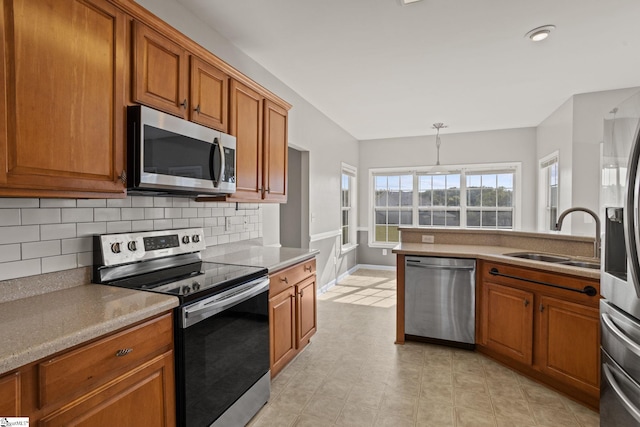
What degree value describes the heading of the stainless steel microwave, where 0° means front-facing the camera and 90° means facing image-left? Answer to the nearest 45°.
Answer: approximately 315°

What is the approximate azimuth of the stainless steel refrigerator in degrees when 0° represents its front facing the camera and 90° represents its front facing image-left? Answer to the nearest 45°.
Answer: approximately 45°

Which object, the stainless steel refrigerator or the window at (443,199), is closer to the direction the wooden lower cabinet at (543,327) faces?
the stainless steel refrigerator

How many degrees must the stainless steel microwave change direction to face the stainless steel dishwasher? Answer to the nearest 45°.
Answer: approximately 45° to its left
